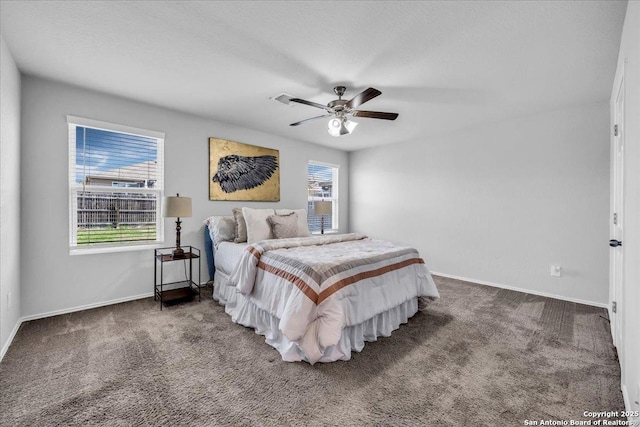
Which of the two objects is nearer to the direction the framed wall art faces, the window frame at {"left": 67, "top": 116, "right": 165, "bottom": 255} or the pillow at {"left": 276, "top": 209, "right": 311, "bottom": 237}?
the pillow

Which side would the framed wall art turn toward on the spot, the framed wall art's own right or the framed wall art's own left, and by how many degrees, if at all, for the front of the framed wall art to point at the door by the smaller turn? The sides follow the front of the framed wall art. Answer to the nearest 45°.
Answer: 0° — it already faces it

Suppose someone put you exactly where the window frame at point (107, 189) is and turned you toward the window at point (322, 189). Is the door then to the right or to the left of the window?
right

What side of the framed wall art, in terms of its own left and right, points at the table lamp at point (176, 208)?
right

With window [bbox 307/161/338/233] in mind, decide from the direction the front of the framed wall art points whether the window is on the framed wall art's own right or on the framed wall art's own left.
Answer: on the framed wall art's own left

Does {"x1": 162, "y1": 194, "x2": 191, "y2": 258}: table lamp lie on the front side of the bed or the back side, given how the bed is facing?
on the back side

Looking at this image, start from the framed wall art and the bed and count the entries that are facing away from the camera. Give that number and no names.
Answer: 0

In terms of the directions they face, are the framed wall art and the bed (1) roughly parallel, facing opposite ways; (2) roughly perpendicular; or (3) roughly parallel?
roughly parallel

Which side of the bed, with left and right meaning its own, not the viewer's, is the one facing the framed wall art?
back

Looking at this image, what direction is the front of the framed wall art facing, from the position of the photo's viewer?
facing the viewer and to the right of the viewer

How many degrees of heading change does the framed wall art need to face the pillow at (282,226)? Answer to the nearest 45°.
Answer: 0° — it already faces it

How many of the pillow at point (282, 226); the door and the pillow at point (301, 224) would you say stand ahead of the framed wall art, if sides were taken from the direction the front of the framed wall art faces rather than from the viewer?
3
